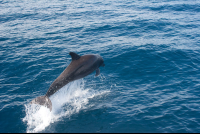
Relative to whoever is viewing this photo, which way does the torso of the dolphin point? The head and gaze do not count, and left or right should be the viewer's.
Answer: facing away from the viewer and to the right of the viewer
